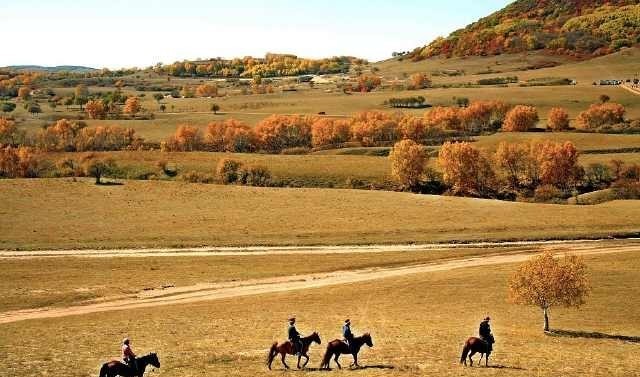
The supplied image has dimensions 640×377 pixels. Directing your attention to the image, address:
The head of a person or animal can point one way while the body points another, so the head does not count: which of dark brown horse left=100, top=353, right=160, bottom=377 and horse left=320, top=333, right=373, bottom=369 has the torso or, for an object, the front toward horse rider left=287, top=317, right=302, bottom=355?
the dark brown horse

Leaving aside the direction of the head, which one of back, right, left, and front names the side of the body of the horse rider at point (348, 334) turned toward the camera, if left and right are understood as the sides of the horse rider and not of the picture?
right

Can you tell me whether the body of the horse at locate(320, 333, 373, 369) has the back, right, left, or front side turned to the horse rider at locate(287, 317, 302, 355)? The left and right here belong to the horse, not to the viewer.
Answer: back

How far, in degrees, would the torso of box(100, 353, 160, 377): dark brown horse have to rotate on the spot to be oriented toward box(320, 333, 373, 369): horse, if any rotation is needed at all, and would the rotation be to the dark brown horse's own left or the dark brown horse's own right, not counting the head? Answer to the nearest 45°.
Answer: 0° — it already faces it

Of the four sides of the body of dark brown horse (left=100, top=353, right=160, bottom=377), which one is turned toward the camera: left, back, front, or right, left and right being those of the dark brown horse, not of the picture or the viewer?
right

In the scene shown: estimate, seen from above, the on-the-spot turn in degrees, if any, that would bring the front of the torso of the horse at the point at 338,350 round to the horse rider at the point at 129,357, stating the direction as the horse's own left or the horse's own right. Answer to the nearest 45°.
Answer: approximately 180°

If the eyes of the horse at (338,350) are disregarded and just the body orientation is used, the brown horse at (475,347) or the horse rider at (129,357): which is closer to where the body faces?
the brown horse

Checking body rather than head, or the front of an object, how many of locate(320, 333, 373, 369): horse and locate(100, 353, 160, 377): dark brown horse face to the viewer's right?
2

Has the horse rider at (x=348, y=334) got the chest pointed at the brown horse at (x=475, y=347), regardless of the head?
yes

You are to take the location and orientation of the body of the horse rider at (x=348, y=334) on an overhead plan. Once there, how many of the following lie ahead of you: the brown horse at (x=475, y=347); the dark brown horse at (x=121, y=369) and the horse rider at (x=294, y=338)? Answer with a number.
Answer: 1

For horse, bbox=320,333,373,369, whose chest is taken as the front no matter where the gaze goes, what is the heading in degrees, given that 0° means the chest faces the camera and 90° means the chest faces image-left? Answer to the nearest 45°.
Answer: approximately 270°

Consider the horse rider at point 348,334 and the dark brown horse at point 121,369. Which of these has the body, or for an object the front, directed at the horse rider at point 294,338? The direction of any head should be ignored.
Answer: the dark brown horse

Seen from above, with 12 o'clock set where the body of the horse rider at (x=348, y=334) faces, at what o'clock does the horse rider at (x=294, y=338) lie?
the horse rider at (x=294, y=338) is roughly at 6 o'clock from the horse rider at (x=348, y=334).

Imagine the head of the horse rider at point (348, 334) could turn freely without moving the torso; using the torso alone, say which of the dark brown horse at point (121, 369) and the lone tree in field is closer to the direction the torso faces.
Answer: the lone tree in field

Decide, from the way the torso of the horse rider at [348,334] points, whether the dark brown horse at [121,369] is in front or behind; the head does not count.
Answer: behind
